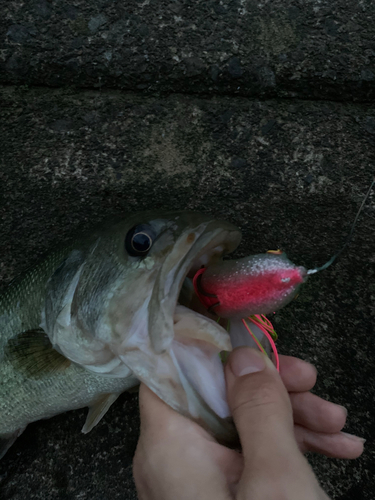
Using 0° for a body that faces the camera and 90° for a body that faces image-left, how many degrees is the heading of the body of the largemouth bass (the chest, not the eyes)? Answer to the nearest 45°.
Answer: approximately 270°

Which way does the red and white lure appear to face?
to the viewer's right
